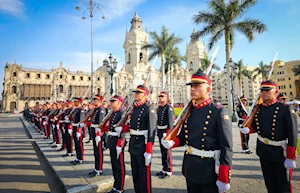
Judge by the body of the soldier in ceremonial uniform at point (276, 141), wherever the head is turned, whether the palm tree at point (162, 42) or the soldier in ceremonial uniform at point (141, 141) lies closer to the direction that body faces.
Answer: the soldier in ceremonial uniform

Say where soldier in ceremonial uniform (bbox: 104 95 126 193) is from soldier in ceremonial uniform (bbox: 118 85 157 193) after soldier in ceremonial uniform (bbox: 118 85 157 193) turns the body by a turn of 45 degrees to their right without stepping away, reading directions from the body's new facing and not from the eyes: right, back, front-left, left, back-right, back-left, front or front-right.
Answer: front-right

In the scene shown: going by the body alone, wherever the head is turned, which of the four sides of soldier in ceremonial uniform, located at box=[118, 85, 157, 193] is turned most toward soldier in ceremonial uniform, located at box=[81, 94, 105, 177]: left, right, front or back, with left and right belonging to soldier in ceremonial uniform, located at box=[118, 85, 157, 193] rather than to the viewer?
right

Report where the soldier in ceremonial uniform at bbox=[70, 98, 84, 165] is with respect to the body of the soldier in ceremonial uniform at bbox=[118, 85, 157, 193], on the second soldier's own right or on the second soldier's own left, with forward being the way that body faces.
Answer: on the second soldier's own right

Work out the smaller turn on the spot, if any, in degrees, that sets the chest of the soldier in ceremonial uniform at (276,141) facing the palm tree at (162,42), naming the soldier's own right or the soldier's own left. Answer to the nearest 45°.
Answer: approximately 90° to the soldier's own right

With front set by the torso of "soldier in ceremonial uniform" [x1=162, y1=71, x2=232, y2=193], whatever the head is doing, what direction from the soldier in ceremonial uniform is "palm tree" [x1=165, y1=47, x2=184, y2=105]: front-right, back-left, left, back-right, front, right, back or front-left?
back-right

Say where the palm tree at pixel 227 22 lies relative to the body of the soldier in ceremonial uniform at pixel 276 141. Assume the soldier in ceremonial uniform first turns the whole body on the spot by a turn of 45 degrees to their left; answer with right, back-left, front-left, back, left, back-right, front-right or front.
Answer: back

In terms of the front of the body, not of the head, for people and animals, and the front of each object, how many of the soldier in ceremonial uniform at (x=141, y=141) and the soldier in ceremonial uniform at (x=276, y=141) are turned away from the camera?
0

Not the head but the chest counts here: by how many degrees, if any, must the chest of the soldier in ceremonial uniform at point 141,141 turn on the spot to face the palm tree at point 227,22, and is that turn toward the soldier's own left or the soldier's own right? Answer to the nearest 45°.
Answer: approximately 180°

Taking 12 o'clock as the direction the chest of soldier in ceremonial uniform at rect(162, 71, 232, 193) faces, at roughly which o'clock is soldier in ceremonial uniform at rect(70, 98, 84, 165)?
soldier in ceremonial uniform at rect(70, 98, 84, 165) is roughly at 3 o'clock from soldier in ceremonial uniform at rect(162, 71, 232, 193).

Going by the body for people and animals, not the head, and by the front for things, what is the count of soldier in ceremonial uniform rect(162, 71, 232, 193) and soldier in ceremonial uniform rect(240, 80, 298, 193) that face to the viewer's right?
0

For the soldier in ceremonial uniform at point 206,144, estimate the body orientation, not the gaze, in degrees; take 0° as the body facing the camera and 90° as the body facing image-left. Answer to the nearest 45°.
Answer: approximately 45°

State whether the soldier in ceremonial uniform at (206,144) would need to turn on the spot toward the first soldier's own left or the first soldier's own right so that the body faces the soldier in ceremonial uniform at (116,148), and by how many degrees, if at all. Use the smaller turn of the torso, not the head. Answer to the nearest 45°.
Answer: approximately 90° to the first soldier's own right

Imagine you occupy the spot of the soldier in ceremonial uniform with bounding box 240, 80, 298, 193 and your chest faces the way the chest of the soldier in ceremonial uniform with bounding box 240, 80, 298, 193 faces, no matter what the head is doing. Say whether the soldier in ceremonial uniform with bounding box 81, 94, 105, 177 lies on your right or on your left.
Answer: on your right
